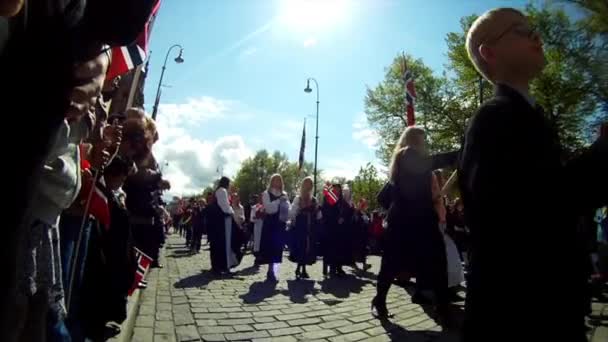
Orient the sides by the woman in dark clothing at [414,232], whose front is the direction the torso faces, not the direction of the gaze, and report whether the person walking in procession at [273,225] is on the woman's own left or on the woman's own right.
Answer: on the woman's own left

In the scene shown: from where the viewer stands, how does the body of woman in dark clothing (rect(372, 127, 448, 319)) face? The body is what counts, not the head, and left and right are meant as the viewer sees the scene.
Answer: facing away from the viewer and to the right of the viewer

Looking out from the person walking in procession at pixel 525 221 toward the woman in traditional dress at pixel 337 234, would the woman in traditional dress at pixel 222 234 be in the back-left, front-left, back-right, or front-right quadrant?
front-left

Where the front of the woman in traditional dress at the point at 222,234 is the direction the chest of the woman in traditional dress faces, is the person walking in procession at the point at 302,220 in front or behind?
in front

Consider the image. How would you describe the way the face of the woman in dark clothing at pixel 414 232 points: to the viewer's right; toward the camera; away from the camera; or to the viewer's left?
away from the camera

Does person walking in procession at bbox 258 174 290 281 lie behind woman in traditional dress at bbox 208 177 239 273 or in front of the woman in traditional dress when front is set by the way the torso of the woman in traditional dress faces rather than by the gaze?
in front

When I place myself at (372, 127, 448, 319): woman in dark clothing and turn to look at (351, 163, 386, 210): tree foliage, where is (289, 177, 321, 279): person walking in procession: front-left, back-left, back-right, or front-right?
front-left
